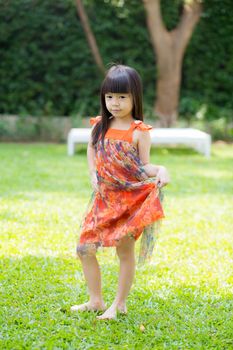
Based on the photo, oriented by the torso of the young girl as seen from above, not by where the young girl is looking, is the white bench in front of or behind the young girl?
behind

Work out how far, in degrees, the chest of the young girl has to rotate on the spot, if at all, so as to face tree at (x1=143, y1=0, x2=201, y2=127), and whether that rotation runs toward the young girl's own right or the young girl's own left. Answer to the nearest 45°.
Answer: approximately 135° to the young girl's own right

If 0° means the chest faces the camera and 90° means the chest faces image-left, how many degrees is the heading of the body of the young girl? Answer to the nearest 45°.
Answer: approximately 45°
